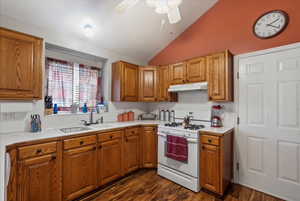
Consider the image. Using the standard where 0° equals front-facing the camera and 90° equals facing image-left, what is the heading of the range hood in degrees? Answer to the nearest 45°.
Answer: approximately 45°

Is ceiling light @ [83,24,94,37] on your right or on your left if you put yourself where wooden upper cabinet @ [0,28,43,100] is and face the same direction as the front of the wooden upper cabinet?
on your left

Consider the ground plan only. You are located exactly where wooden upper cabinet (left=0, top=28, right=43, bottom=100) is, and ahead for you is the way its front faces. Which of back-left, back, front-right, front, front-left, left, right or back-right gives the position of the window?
left

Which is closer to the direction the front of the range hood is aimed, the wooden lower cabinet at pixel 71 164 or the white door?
the wooden lower cabinet

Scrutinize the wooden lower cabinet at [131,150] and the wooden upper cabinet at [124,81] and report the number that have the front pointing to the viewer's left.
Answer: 0

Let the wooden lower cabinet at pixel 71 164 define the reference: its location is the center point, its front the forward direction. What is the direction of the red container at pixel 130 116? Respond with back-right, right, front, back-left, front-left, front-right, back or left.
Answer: left

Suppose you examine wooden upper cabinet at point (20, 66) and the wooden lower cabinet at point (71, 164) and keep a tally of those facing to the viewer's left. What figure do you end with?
0

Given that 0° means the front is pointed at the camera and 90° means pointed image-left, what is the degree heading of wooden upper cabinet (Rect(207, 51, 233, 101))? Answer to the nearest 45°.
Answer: approximately 45°
